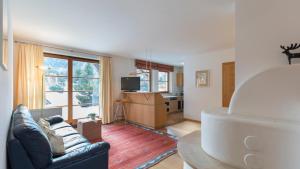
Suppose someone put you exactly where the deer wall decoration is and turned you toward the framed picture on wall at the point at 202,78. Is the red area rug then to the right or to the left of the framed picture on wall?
left

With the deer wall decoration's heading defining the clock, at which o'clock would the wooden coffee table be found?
The wooden coffee table is roughly at 12 o'clock from the deer wall decoration.

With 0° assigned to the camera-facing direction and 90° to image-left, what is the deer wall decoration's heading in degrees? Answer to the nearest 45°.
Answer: approximately 90°

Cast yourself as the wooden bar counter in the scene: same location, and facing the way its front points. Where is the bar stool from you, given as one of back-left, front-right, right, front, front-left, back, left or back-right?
right

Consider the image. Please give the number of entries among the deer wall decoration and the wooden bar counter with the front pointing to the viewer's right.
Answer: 0

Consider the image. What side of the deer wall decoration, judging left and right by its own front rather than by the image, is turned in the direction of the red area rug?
front

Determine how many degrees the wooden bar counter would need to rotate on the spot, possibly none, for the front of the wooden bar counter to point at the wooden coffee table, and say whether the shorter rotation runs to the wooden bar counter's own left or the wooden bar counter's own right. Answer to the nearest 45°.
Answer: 0° — it already faces it

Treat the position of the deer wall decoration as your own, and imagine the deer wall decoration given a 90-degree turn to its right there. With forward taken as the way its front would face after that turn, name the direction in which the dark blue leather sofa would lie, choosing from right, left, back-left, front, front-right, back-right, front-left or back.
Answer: back-left

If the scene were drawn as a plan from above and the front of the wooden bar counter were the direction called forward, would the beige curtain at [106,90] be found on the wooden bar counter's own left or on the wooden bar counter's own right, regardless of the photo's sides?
on the wooden bar counter's own right

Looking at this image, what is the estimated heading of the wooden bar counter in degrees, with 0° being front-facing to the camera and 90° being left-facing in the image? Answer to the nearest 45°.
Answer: approximately 45°

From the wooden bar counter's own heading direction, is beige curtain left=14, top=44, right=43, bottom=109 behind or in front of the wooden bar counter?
in front

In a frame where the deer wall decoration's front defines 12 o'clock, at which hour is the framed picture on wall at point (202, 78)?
The framed picture on wall is roughly at 2 o'clock from the deer wall decoration.

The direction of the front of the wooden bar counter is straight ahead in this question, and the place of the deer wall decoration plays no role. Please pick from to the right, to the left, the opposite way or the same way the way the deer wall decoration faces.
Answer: to the right

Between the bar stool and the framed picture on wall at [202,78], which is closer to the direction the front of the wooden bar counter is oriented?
the bar stool
